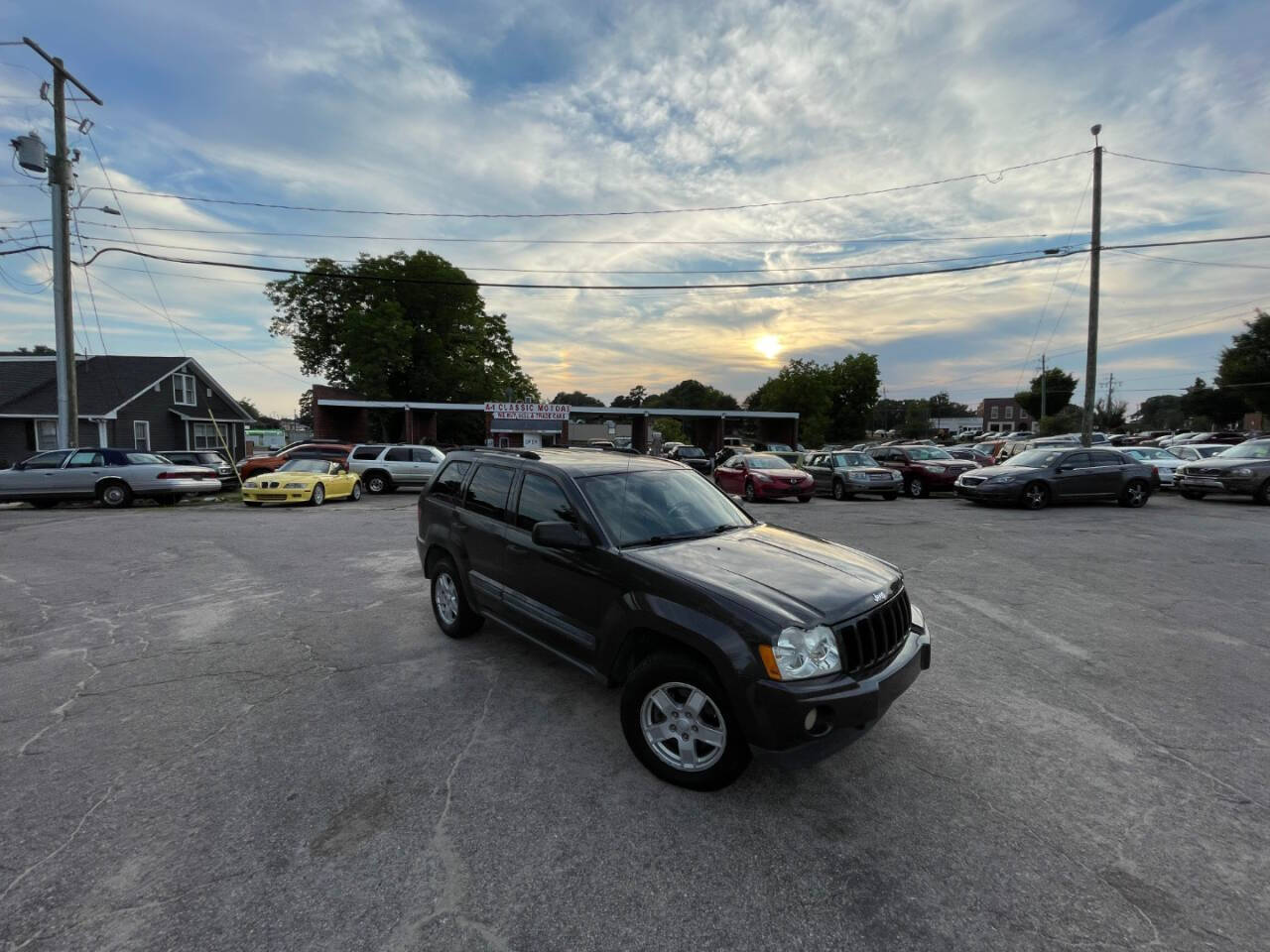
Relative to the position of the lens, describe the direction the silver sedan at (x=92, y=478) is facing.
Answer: facing away from the viewer and to the left of the viewer

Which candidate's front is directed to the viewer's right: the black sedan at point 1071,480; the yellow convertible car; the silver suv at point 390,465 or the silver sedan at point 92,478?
the silver suv

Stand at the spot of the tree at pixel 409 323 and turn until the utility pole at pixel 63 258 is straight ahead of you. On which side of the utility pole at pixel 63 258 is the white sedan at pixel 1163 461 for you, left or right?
left

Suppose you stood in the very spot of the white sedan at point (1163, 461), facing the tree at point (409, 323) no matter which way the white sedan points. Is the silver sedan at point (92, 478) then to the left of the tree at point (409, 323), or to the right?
left

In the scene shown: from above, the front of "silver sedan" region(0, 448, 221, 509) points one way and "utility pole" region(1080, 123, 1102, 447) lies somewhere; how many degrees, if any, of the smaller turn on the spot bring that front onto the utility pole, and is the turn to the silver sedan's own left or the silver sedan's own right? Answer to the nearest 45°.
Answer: approximately 180°

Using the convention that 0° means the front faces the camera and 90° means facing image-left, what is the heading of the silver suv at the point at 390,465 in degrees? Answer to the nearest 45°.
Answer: approximately 270°

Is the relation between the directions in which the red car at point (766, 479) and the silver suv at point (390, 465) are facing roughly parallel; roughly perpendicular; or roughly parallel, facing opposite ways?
roughly perpendicular

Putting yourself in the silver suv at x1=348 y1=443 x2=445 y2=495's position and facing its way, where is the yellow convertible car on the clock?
The yellow convertible car is roughly at 4 o'clock from the silver suv.

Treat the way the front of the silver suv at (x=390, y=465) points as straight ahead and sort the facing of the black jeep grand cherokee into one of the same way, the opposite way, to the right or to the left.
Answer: to the right

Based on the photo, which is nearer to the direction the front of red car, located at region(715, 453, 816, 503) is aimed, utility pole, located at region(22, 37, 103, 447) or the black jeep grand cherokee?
the black jeep grand cherokee

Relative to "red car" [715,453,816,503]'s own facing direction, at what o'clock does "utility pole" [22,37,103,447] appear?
The utility pole is roughly at 4 o'clock from the red car.

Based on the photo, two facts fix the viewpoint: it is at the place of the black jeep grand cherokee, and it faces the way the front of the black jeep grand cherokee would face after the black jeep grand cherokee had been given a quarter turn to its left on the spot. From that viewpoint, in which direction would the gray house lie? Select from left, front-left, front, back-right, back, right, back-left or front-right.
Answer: left

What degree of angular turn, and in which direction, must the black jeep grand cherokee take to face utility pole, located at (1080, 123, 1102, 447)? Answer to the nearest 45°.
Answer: approximately 90° to its left

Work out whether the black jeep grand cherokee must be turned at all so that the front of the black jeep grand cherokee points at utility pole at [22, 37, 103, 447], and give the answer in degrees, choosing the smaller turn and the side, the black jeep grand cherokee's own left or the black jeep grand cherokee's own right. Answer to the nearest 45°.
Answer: approximately 180°
